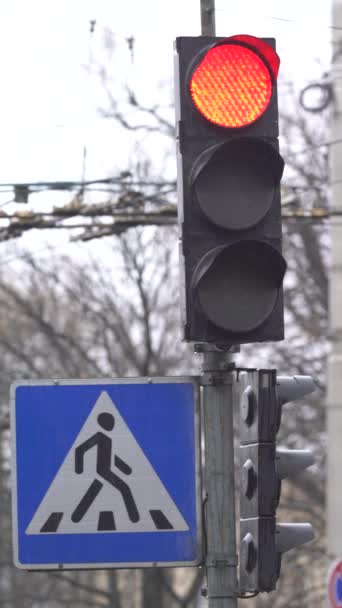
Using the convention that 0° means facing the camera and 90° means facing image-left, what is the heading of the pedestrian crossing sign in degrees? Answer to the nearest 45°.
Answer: approximately 0°

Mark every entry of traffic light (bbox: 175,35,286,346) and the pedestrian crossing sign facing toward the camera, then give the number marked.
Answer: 2
